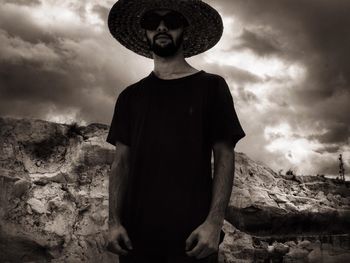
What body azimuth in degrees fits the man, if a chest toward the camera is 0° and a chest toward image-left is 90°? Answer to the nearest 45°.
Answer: approximately 0°
